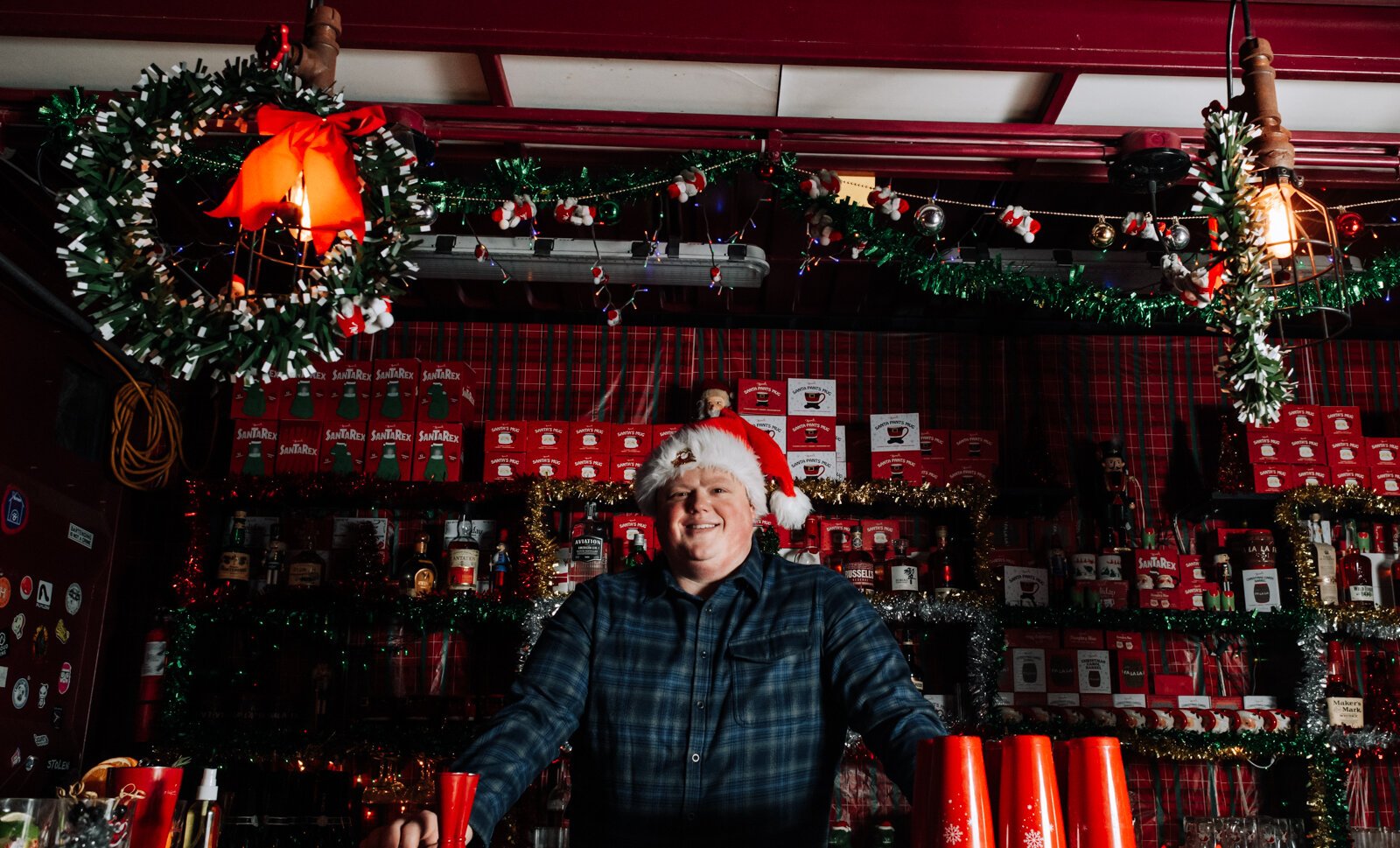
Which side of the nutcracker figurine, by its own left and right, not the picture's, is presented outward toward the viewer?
front

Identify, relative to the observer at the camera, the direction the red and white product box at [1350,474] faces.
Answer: facing the viewer

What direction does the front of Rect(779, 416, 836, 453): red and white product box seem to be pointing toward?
toward the camera

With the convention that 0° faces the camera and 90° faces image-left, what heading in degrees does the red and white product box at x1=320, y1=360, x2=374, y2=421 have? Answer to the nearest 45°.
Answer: approximately 0°

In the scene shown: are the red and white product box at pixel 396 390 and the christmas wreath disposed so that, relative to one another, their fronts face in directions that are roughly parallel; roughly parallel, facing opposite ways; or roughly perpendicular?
roughly parallel

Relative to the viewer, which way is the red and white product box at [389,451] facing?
toward the camera

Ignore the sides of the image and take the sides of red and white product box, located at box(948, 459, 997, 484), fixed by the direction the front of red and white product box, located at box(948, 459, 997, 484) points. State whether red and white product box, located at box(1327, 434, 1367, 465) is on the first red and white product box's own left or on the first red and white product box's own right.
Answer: on the first red and white product box's own left

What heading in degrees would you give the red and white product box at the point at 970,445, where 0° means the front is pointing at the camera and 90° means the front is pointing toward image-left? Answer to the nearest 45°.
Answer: approximately 0°

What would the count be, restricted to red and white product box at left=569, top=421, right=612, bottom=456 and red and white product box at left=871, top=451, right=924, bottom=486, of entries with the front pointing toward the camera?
2
